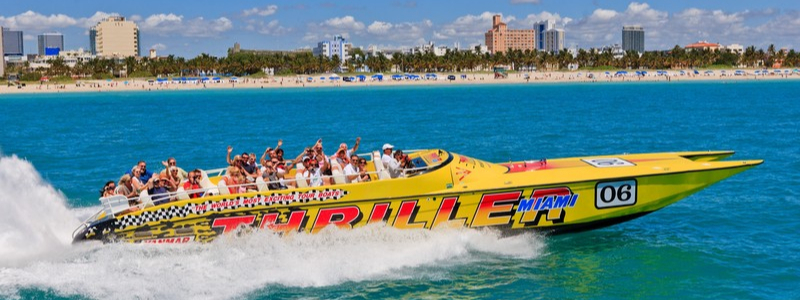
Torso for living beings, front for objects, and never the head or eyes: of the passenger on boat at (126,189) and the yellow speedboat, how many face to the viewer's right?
2

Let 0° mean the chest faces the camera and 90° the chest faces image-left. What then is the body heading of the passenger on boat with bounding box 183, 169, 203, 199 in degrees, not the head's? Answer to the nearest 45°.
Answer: approximately 315°

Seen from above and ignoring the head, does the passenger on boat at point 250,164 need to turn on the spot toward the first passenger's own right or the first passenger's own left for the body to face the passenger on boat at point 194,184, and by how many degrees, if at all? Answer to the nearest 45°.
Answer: approximately 90° to the first passenger's own right

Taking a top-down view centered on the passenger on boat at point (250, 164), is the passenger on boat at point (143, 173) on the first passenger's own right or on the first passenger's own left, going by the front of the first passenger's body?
on the first passenger's own right

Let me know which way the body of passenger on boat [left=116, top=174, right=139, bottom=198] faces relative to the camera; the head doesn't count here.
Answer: to the viewer's right

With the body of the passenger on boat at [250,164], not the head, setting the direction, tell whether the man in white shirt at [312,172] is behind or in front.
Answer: in front

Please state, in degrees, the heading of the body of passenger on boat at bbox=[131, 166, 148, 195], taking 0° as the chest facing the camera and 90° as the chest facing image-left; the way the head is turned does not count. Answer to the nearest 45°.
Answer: approximately 315°

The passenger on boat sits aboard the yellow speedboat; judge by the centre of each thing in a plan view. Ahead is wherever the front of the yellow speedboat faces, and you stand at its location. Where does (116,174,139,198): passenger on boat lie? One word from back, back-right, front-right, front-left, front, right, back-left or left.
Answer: back

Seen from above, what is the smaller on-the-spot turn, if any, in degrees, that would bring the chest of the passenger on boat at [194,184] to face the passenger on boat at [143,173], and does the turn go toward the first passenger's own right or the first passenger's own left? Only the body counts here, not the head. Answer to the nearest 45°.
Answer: approximately 180°

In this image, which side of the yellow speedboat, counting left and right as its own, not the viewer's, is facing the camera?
right

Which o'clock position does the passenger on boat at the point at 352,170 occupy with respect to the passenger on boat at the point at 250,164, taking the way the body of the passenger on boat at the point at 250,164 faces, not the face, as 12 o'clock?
the passenger on boat at the point at 352,170 is roughly at 12 o'clock from the passenger on boat at the point at 250,164.

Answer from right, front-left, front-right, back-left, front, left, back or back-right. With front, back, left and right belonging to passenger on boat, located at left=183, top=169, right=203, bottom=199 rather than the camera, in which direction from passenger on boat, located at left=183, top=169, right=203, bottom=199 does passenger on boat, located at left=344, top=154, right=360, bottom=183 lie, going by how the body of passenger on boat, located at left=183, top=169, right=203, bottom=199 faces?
front-left
